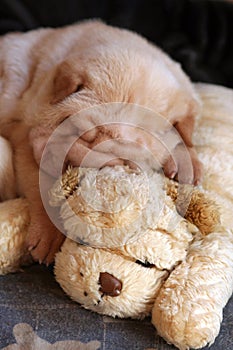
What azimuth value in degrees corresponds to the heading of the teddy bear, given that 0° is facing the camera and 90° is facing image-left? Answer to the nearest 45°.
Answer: approximately 0°
